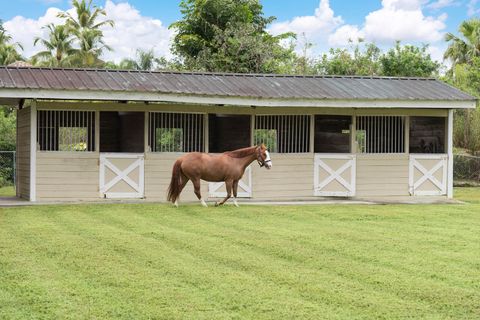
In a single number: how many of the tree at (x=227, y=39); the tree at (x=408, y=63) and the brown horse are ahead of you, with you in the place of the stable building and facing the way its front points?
1

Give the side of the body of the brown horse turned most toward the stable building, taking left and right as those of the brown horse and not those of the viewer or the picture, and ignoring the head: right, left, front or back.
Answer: left

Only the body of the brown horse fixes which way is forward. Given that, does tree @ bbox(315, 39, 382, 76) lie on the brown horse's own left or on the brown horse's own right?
on the brown horse's own left

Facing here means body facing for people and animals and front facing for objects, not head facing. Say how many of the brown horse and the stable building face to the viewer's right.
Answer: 1

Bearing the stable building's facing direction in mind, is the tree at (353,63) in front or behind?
behind

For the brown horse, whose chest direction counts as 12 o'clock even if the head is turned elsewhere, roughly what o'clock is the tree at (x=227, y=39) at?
The tree is roughly at 9 o'clock from the brown horse.

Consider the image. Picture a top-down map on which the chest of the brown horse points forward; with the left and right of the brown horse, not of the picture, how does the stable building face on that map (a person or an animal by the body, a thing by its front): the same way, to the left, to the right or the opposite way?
to the right

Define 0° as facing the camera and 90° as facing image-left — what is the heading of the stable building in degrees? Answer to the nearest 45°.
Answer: approximately 0°

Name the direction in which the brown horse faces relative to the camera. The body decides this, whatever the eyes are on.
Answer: to the viewer's right

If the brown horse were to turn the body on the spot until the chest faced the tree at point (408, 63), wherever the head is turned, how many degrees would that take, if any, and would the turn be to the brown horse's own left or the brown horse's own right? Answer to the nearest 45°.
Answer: approximately 45° to the brown horse's own left
